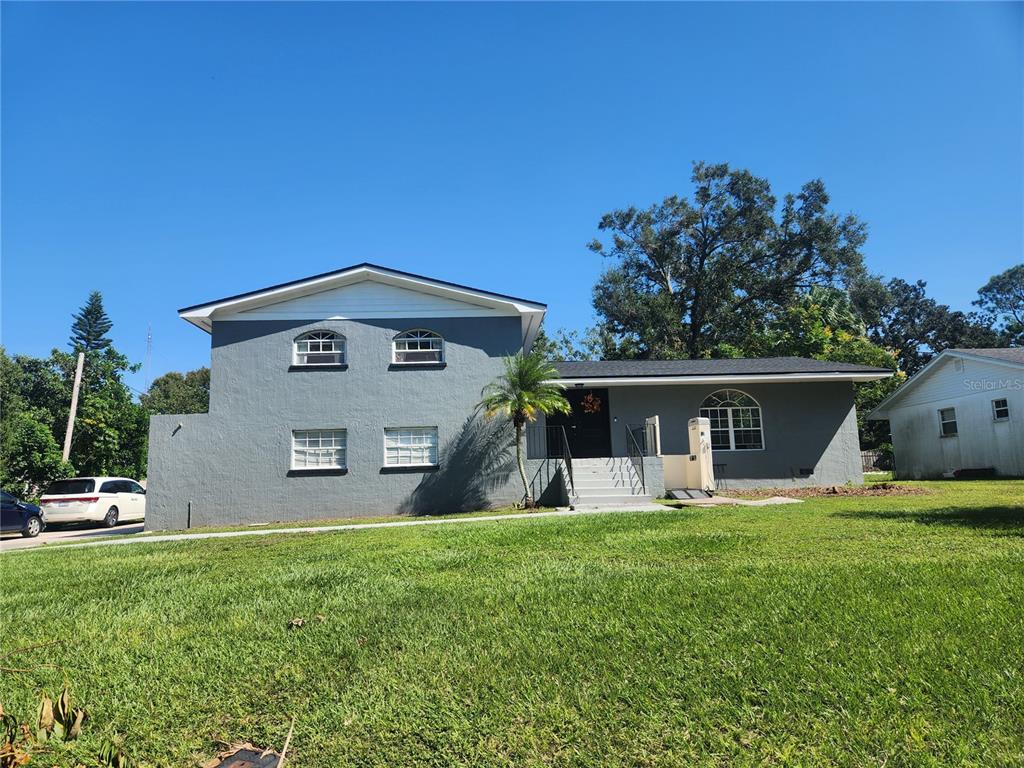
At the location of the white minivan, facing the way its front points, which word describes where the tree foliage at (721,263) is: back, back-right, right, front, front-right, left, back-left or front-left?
front-right

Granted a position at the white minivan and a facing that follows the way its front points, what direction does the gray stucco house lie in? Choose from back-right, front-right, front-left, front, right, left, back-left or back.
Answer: right

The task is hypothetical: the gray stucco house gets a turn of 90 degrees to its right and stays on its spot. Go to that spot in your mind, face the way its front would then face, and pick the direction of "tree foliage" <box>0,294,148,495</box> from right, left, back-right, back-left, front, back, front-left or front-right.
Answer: front-right

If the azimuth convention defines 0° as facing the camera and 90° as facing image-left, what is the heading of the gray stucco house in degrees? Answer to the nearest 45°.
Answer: approximately 0°

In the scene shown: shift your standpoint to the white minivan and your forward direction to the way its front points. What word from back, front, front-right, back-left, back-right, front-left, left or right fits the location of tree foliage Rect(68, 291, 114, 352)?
front-left

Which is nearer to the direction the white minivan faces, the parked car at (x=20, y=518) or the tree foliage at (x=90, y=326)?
the tree foliage

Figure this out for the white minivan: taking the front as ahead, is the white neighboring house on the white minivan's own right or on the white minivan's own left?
on the white minivan's own right

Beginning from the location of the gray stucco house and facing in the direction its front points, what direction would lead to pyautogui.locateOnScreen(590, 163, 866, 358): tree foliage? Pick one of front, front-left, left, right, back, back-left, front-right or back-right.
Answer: back-left

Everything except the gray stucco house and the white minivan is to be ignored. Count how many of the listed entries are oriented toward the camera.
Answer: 1

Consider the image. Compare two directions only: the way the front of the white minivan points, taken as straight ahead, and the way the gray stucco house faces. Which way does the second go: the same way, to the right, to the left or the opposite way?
the opposite way

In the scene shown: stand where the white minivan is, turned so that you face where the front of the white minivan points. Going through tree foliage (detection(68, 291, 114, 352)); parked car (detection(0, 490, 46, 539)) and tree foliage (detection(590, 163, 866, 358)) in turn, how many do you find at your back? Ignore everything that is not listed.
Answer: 1

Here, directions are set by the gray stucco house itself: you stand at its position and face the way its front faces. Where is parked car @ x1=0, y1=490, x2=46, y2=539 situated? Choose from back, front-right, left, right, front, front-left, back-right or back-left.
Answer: right
